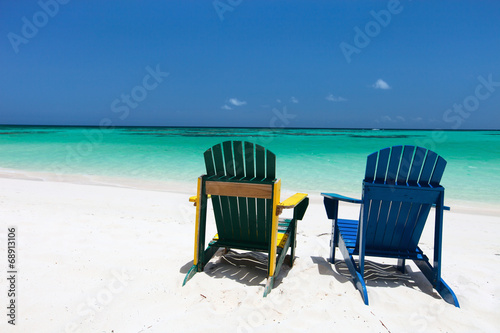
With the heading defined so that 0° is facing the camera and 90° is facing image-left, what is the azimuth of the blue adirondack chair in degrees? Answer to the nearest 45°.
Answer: approximately 135°

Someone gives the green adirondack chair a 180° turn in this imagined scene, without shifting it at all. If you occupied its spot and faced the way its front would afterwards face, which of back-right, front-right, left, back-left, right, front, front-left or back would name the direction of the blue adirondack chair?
back-left

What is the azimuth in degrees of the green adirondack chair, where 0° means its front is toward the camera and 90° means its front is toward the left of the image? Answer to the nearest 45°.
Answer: approximately 225°
